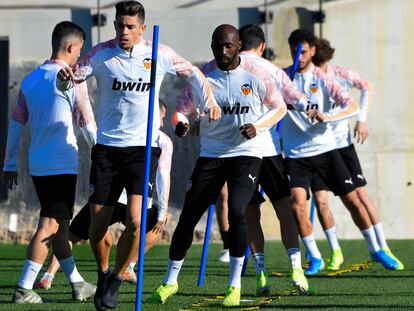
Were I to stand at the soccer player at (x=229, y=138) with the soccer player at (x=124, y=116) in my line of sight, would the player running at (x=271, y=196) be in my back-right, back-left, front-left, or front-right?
back-right

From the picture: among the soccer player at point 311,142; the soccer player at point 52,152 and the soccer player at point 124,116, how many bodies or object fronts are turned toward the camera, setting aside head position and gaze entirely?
2

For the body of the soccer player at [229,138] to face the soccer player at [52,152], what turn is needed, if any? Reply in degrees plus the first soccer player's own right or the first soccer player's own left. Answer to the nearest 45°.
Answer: approximately 90° to the first soccer player's own right

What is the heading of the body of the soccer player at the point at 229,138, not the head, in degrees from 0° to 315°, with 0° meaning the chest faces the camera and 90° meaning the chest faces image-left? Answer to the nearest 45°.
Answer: approximately 0°

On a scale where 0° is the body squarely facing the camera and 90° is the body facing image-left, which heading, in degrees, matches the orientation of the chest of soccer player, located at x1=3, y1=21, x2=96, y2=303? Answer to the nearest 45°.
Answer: approximately 225°
